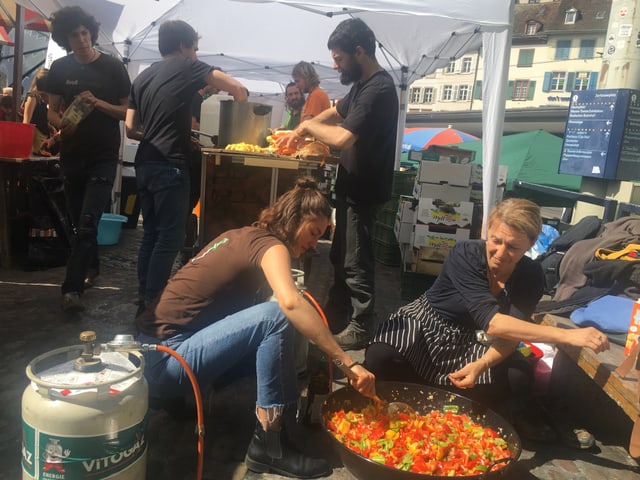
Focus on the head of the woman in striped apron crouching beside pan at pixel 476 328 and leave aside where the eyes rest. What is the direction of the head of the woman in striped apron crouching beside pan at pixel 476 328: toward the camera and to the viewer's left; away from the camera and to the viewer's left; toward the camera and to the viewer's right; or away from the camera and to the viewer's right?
toward the camera and to the viewer's left

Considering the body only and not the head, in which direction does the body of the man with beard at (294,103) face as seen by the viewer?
toward the camera

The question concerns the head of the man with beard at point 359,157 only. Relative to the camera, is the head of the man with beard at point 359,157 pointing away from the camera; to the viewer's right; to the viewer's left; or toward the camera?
to the viewer's left

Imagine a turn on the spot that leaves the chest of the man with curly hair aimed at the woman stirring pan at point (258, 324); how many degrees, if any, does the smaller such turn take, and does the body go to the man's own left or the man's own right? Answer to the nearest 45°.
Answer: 0° — they already face them

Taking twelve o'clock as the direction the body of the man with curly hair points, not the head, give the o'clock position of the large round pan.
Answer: The large round pan is roughly at 11 o'clock from the man with curly hair.

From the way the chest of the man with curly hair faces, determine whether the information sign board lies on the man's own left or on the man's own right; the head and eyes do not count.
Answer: on the man's own left

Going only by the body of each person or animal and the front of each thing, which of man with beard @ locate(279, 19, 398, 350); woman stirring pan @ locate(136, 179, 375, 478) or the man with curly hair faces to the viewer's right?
the woman stirring pan

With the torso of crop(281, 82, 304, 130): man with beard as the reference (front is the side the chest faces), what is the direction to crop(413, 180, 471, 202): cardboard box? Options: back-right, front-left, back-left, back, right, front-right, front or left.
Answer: front-left

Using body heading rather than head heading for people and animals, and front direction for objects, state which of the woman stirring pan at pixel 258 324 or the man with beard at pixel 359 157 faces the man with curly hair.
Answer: the man with beard

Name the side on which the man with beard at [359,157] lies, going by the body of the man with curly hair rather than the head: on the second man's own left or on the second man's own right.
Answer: on the second man's own left

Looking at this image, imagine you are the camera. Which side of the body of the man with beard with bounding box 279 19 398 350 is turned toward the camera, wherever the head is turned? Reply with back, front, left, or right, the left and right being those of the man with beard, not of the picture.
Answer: left

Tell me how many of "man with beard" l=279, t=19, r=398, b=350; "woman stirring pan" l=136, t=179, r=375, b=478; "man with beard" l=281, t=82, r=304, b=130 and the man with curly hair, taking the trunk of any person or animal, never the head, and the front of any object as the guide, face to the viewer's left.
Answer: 1

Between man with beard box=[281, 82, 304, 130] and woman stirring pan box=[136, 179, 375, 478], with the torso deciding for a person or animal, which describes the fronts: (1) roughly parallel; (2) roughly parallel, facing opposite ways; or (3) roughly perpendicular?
roughly perpendicular

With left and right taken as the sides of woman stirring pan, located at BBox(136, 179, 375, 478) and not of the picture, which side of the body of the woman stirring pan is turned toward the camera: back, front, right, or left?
right
